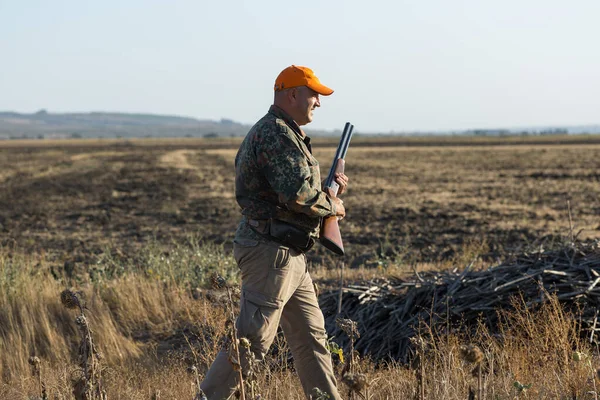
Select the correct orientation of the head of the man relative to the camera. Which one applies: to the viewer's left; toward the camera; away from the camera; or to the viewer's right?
to the viewer's right

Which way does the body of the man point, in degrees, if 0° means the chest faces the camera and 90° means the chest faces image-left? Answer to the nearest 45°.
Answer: approximately 270°

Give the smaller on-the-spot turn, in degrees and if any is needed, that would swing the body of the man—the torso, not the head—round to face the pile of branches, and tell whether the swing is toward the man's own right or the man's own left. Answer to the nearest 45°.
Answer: approximately 45° to the man's own left

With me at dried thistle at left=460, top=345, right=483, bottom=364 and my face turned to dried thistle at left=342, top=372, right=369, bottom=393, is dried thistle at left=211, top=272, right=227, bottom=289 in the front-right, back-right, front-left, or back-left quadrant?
front-right

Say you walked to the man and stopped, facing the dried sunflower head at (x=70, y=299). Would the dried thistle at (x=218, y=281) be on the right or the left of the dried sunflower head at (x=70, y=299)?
left

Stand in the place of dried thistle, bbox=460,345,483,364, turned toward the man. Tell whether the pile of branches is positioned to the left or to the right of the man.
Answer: right

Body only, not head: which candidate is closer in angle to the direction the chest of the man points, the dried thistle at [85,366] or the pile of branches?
the pile of branches

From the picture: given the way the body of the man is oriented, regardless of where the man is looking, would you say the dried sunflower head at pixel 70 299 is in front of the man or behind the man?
behind
